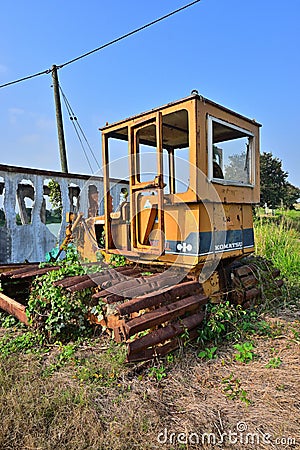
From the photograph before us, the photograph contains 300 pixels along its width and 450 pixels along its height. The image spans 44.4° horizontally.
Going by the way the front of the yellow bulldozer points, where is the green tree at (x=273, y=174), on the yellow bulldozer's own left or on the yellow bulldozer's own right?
on the yellow bulldozer's own right

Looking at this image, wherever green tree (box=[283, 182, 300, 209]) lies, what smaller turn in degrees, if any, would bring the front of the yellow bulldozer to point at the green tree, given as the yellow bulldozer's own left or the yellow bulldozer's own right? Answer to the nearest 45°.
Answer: approximately 90° to the yellow bulldozer's own right

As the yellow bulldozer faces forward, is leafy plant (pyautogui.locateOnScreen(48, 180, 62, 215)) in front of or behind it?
in front
